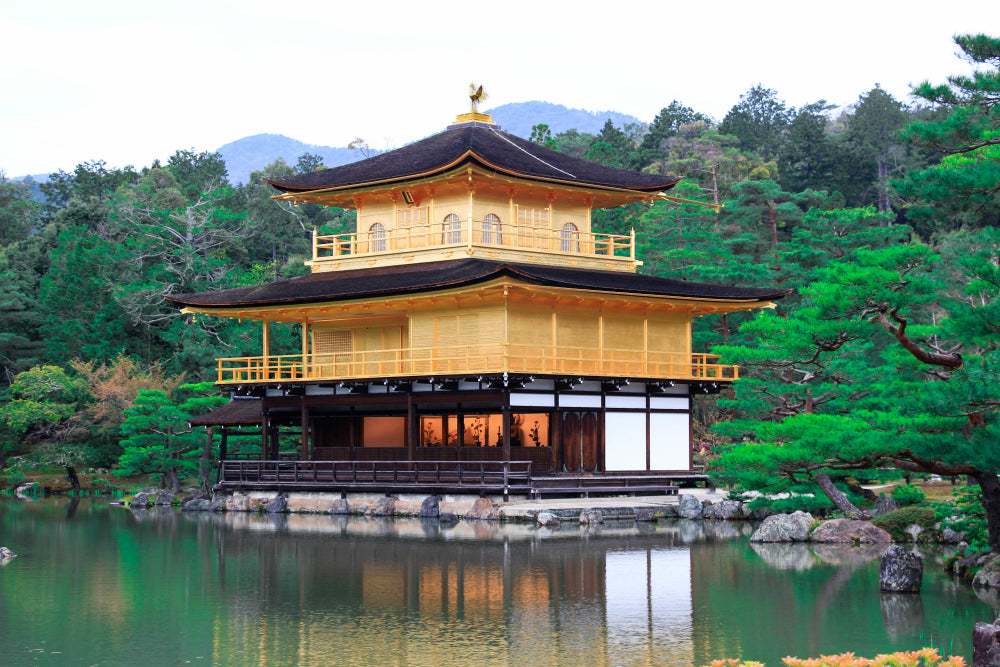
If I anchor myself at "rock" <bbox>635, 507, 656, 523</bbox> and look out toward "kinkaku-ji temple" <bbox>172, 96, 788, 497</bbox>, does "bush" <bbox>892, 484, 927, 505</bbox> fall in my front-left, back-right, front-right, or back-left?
back-right

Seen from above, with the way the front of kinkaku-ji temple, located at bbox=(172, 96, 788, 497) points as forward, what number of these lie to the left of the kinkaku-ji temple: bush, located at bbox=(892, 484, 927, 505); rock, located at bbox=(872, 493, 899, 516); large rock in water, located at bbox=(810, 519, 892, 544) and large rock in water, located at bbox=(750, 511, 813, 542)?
4

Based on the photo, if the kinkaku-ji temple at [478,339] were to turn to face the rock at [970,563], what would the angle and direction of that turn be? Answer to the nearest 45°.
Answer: approximately 90° to its left

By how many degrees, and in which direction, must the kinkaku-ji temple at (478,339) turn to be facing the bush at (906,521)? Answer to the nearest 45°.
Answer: approximately 90° to its left

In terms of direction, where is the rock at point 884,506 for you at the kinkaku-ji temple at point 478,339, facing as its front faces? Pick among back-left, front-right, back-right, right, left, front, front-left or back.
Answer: left

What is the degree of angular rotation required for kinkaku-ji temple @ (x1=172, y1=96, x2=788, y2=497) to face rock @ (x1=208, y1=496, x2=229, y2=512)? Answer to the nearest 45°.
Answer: approximately 45° to its right

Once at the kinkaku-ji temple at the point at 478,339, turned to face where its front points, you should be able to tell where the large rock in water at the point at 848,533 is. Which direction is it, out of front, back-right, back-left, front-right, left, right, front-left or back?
left

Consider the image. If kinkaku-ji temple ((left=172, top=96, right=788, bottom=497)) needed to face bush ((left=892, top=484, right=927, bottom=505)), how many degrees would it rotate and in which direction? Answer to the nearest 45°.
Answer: approximately 90° to its left

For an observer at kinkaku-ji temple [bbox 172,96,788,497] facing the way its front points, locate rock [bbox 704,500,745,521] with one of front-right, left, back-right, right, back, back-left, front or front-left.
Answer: left

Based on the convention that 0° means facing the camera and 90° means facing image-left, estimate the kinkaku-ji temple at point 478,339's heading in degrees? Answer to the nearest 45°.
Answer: approximately 45°
